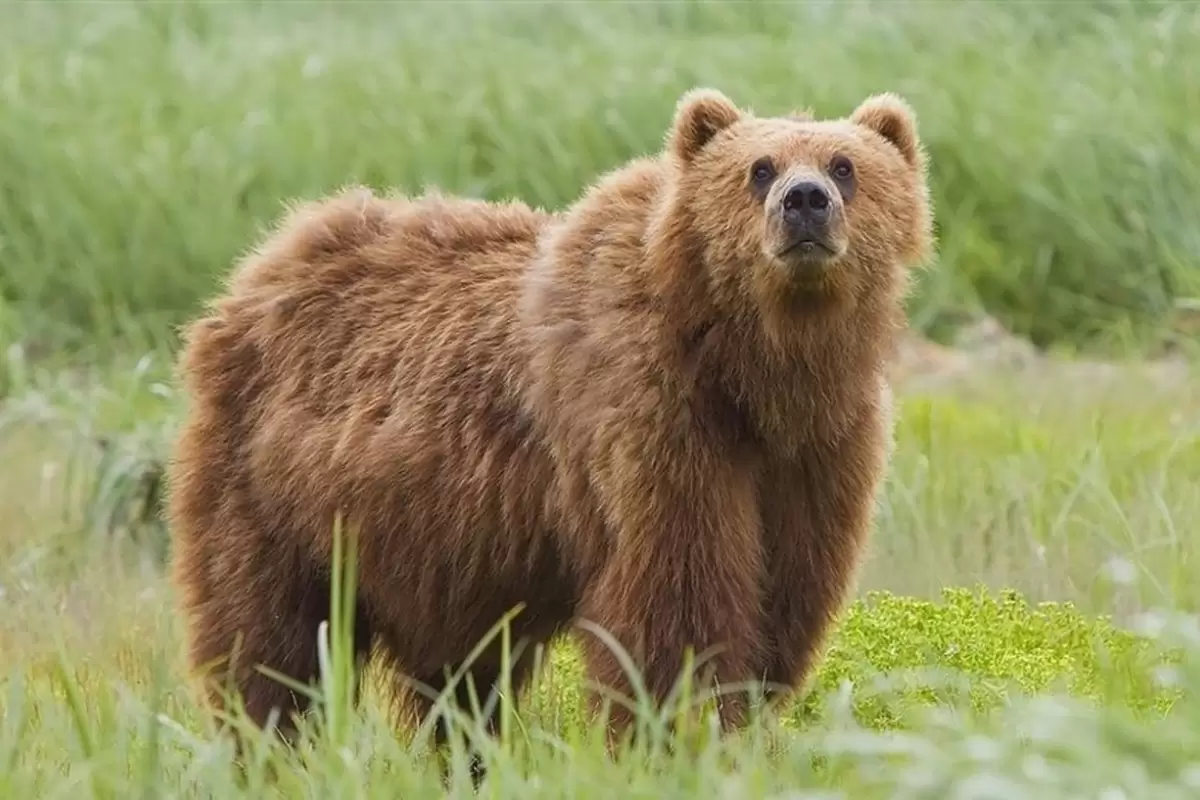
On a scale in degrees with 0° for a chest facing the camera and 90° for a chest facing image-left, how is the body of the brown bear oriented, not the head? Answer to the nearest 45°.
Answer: approximately 315°
